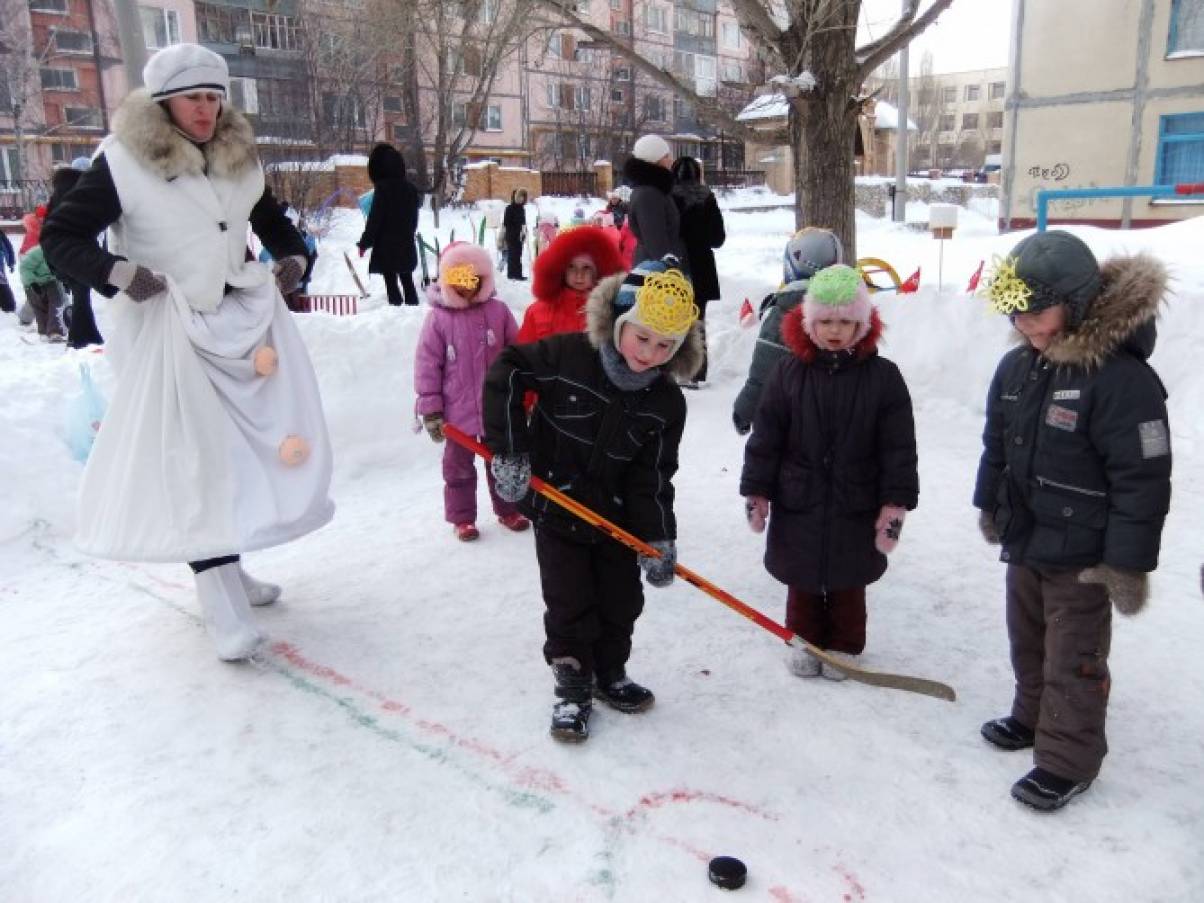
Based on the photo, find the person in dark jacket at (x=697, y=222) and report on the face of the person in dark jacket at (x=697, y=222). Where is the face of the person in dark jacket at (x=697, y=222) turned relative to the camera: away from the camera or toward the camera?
away from the camera

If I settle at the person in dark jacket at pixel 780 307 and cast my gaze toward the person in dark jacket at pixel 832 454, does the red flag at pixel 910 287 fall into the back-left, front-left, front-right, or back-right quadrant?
back-left

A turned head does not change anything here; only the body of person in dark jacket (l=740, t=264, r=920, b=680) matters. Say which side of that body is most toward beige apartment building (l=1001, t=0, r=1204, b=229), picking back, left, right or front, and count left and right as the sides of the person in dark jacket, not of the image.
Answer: back

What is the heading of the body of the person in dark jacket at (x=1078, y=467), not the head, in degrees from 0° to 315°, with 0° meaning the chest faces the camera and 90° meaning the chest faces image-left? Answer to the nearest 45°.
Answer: approximately 45°

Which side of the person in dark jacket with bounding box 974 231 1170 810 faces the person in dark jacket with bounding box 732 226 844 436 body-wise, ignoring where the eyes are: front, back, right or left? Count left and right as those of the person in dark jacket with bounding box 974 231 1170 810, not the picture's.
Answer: right

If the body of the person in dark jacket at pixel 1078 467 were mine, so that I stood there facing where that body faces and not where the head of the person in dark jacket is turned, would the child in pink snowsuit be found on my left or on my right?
on my right

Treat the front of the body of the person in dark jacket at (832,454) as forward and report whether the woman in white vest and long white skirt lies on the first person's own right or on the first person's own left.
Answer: on the first person's own right

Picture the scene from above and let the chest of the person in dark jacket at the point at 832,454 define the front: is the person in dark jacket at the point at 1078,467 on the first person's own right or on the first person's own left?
on the first person's own left
